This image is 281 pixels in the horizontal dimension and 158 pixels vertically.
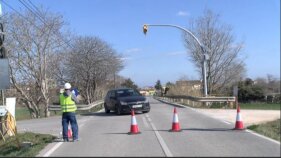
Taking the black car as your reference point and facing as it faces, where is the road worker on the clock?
The road worker is roughly at 2 o'clock from the black car.

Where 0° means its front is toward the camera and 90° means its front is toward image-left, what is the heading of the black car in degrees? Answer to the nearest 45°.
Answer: approximately 315°
